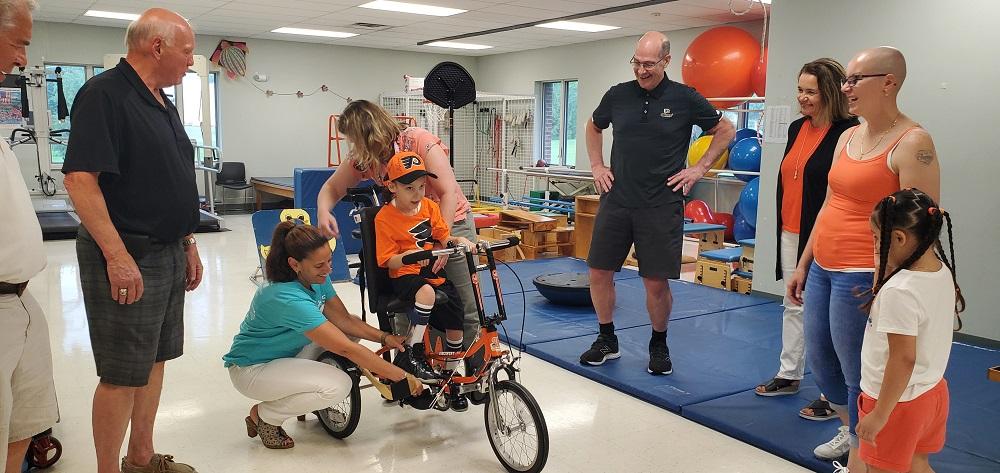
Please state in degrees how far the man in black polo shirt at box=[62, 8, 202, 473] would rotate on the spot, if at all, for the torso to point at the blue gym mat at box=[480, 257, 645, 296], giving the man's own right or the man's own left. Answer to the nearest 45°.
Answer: approximately 45° to the man's own left

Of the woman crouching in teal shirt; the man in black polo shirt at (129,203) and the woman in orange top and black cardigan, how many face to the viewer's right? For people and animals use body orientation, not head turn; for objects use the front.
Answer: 2

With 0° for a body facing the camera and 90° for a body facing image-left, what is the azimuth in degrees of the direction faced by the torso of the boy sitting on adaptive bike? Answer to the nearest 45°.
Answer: approximately 315°

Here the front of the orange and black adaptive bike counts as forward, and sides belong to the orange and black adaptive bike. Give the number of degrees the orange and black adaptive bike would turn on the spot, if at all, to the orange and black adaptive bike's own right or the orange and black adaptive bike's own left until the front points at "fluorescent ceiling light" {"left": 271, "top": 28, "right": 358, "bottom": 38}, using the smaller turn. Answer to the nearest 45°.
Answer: approximately 135° to the orange and black adaptive bike's own left

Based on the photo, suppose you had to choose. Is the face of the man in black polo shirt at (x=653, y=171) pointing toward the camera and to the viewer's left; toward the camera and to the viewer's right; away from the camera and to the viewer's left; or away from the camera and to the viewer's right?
toward the camera and to the viewer's left

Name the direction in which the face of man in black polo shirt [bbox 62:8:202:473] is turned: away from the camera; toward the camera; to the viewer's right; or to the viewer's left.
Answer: to the viewer's right

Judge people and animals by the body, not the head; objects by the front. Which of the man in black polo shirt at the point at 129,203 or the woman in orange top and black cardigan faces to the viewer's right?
the man in black polo shirt

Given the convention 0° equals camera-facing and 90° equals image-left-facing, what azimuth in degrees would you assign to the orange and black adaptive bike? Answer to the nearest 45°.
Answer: approximately 315°

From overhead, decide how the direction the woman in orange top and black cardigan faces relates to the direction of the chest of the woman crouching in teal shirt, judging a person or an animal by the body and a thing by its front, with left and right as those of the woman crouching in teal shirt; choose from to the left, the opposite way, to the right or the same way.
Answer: the opposite way

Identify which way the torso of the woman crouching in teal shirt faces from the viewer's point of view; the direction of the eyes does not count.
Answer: to the viewer's right

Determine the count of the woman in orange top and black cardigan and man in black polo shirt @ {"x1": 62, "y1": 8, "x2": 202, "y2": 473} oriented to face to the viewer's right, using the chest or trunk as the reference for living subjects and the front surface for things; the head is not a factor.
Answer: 1

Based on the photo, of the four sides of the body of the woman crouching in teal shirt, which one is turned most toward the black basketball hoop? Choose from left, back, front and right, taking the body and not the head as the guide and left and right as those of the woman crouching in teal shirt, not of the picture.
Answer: left

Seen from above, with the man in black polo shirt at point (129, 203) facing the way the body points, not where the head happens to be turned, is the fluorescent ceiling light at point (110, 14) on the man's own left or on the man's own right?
on the man's own left

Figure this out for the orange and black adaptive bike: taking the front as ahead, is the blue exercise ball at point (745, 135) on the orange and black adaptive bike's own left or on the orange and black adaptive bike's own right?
on the orange and black adaptive bike's own left

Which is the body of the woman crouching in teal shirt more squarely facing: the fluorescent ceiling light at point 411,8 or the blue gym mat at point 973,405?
the blue gym mat

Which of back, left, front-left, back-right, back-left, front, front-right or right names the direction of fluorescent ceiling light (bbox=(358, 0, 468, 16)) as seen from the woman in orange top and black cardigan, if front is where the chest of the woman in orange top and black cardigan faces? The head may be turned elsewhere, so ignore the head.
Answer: right
